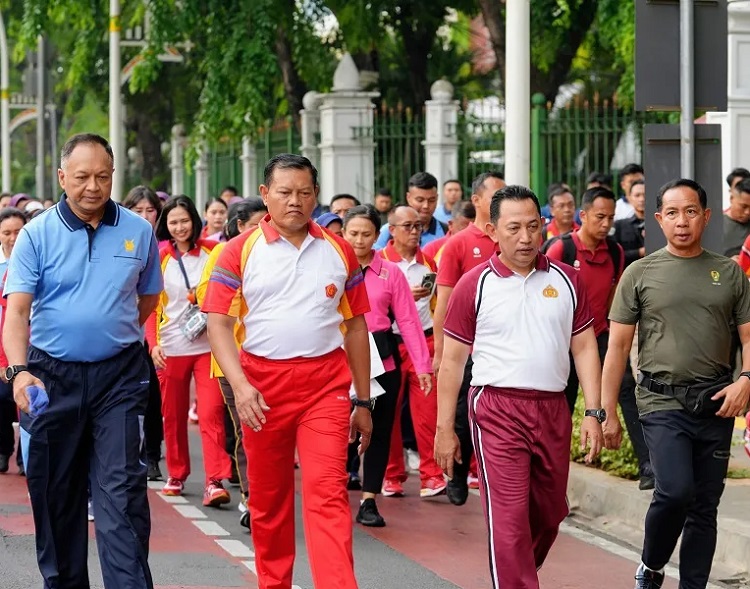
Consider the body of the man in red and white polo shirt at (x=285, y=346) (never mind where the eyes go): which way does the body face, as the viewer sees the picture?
toward the camera

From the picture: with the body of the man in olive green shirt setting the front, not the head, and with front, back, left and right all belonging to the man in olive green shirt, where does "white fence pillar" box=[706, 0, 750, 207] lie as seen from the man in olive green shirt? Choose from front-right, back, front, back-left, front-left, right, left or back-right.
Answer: back

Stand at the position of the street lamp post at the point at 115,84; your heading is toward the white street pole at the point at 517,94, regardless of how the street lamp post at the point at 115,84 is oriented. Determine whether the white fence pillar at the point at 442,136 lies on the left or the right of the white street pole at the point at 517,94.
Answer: left

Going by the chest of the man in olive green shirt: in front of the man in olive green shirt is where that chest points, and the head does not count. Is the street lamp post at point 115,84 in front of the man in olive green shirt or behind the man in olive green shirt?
behind

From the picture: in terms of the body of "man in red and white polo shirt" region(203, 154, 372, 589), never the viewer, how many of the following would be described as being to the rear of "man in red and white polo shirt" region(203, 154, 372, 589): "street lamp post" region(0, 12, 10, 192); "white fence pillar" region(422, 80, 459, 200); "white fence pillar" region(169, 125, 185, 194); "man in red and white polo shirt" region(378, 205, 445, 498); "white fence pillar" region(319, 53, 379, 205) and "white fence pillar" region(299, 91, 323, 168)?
6

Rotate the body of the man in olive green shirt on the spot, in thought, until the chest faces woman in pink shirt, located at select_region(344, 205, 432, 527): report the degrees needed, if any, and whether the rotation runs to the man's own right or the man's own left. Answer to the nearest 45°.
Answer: approximately 135° to the man's own right

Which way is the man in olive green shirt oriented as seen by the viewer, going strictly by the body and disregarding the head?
toward the camera

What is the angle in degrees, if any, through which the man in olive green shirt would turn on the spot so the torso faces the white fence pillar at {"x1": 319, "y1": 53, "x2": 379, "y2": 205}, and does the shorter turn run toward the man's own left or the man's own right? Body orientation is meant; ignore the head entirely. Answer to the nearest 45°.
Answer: approximately 180°

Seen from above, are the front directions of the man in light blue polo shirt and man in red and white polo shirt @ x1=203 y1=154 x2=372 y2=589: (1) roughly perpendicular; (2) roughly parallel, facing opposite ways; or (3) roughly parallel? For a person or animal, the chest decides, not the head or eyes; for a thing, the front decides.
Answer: roughly parallel

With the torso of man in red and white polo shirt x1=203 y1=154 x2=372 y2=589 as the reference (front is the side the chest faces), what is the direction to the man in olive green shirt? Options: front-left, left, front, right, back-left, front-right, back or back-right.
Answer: left

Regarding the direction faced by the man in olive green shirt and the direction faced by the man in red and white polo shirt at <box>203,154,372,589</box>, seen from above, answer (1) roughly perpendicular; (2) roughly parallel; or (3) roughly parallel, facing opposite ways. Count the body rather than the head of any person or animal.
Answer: roughly parallel

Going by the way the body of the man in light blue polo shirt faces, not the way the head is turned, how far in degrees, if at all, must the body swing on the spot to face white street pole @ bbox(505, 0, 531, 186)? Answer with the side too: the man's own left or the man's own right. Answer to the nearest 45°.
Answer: approximately 135° to the man's own left

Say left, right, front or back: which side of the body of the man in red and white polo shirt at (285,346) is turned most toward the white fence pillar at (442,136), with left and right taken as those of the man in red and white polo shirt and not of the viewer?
back

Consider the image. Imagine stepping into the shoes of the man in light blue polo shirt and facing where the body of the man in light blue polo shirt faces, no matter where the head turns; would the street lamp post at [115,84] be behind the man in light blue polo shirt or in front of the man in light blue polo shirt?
behind

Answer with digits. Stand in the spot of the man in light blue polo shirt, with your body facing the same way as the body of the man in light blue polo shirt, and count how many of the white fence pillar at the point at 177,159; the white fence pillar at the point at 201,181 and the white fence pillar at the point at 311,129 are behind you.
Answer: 3

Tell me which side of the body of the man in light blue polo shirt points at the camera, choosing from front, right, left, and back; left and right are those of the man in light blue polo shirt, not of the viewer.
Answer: front

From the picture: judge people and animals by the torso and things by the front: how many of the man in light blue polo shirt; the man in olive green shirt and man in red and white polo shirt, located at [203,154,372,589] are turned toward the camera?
3
